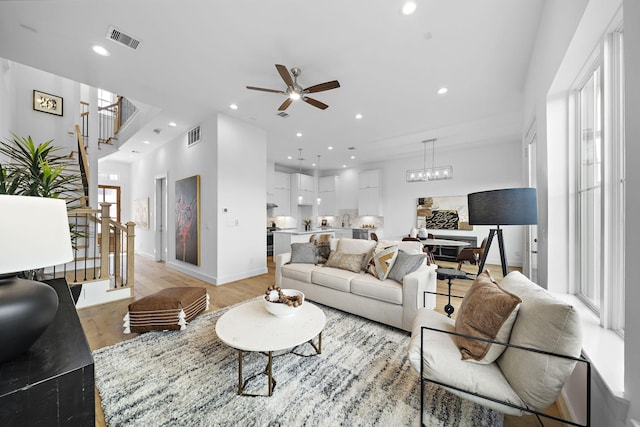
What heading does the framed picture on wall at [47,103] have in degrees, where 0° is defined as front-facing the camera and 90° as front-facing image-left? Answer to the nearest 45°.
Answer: approximately 315°

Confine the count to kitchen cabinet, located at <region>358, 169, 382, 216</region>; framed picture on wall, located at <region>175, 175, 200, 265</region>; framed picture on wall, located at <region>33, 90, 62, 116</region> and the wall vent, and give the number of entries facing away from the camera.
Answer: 0

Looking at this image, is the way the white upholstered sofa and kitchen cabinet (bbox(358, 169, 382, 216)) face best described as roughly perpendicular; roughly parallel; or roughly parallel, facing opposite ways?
roughly parallel

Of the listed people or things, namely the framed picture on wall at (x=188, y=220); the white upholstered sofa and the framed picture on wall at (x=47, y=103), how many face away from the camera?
0

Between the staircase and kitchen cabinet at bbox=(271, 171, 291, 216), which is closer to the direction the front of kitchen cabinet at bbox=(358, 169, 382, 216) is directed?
the staircase

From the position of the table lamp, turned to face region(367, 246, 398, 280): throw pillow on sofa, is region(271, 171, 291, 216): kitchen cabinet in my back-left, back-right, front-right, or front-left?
front-left

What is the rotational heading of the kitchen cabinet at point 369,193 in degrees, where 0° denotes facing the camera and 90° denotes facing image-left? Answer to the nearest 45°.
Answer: approximately 45°
